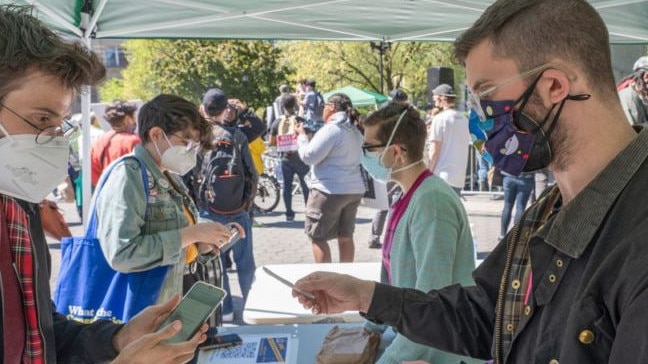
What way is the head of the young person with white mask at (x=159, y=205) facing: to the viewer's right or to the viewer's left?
to the viewer's right

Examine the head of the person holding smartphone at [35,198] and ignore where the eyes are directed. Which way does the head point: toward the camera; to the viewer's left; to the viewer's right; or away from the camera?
to the viewer's right

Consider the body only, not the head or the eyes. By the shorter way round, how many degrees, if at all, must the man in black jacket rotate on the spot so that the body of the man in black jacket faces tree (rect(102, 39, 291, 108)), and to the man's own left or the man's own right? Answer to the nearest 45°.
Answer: approximately 90° to the man's own right

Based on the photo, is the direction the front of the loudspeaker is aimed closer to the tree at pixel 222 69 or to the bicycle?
the bicycle

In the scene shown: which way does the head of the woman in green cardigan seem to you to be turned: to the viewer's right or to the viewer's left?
to the viewer's left

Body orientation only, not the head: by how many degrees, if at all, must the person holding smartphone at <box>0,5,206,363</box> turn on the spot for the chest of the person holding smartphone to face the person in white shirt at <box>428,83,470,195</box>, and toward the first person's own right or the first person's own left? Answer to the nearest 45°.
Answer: approximately 90° to the first person's own left

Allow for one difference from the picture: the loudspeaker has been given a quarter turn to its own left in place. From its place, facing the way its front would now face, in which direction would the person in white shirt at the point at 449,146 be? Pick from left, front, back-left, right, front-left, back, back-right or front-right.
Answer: front-right

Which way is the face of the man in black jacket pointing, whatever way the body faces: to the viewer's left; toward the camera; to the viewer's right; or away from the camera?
to the viewer's left

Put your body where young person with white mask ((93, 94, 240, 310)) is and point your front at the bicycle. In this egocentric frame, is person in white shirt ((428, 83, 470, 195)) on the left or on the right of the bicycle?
right

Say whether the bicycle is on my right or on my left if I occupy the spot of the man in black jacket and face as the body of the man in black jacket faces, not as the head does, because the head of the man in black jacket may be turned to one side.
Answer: on my right
